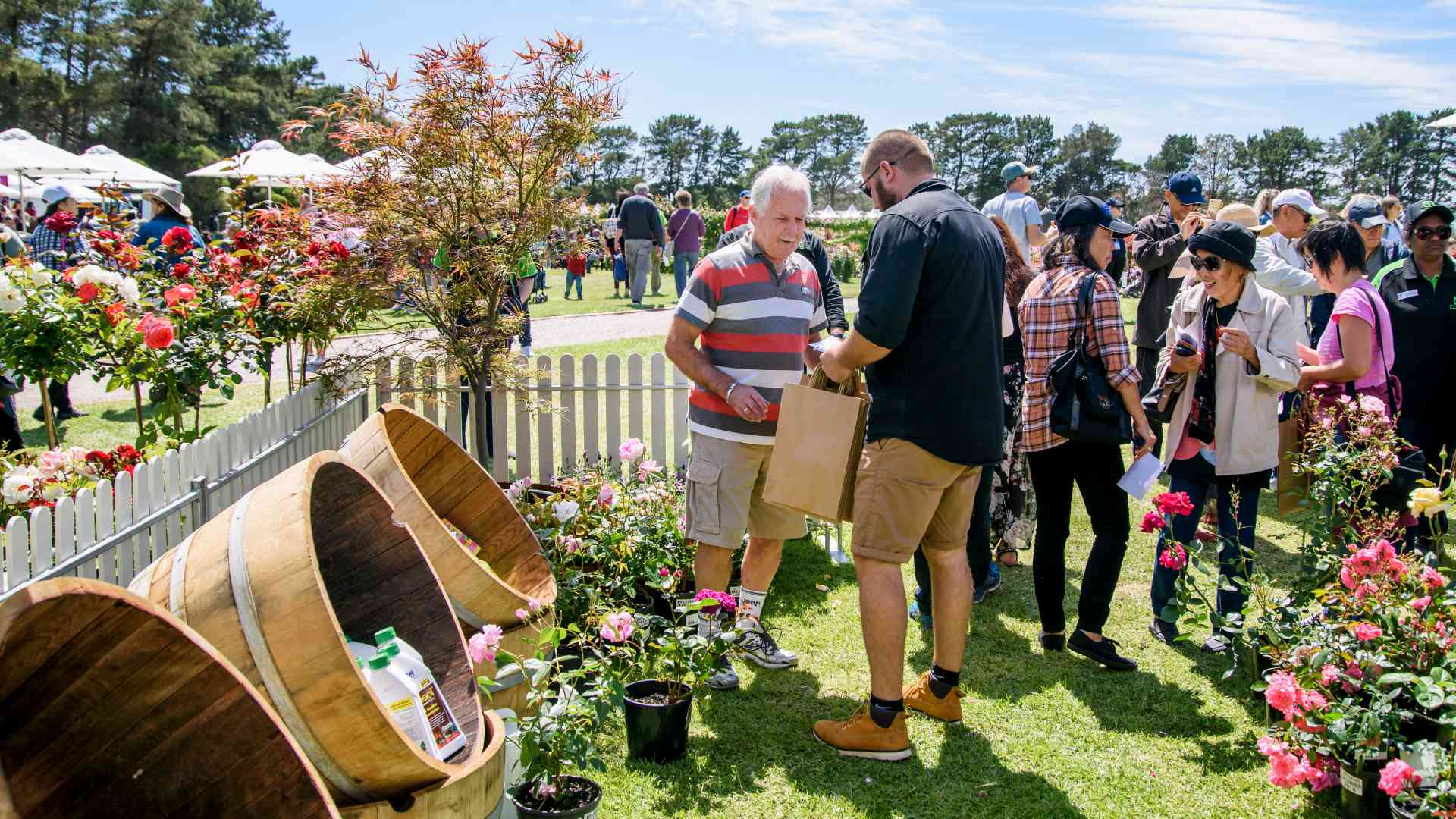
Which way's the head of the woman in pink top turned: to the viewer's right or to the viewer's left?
to the viewer's left

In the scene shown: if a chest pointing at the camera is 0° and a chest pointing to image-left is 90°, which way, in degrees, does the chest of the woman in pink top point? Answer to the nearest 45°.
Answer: approximately 90°

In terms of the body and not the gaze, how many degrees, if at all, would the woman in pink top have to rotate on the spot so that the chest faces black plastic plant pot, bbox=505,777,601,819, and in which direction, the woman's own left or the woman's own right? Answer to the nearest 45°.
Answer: approximately 45° to the woman's own left

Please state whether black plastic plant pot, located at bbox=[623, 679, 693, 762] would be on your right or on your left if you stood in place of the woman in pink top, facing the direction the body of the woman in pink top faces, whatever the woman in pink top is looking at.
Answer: on your left

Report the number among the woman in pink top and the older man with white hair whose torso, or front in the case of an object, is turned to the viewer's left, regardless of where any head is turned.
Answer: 1

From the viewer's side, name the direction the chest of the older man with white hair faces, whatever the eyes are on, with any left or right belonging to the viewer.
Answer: facing the viewer and to the right of the viewer

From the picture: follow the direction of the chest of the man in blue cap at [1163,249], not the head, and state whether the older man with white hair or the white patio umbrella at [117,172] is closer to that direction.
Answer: the older man with white hair

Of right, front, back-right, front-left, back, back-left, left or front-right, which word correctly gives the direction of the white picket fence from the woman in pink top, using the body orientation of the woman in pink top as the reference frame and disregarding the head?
front-left

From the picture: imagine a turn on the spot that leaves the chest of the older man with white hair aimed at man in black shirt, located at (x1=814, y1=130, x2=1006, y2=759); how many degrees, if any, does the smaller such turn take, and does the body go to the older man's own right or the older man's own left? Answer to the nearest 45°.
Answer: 0° — they already face them

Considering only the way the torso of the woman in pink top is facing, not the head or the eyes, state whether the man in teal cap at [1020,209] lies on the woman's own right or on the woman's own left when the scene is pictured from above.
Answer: on the woman's own right

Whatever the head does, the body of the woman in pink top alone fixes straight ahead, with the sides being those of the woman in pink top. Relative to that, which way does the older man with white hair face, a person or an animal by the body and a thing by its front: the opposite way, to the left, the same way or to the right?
the opposite way

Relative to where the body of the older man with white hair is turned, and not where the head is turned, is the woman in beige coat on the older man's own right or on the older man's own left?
on the older man's own left
